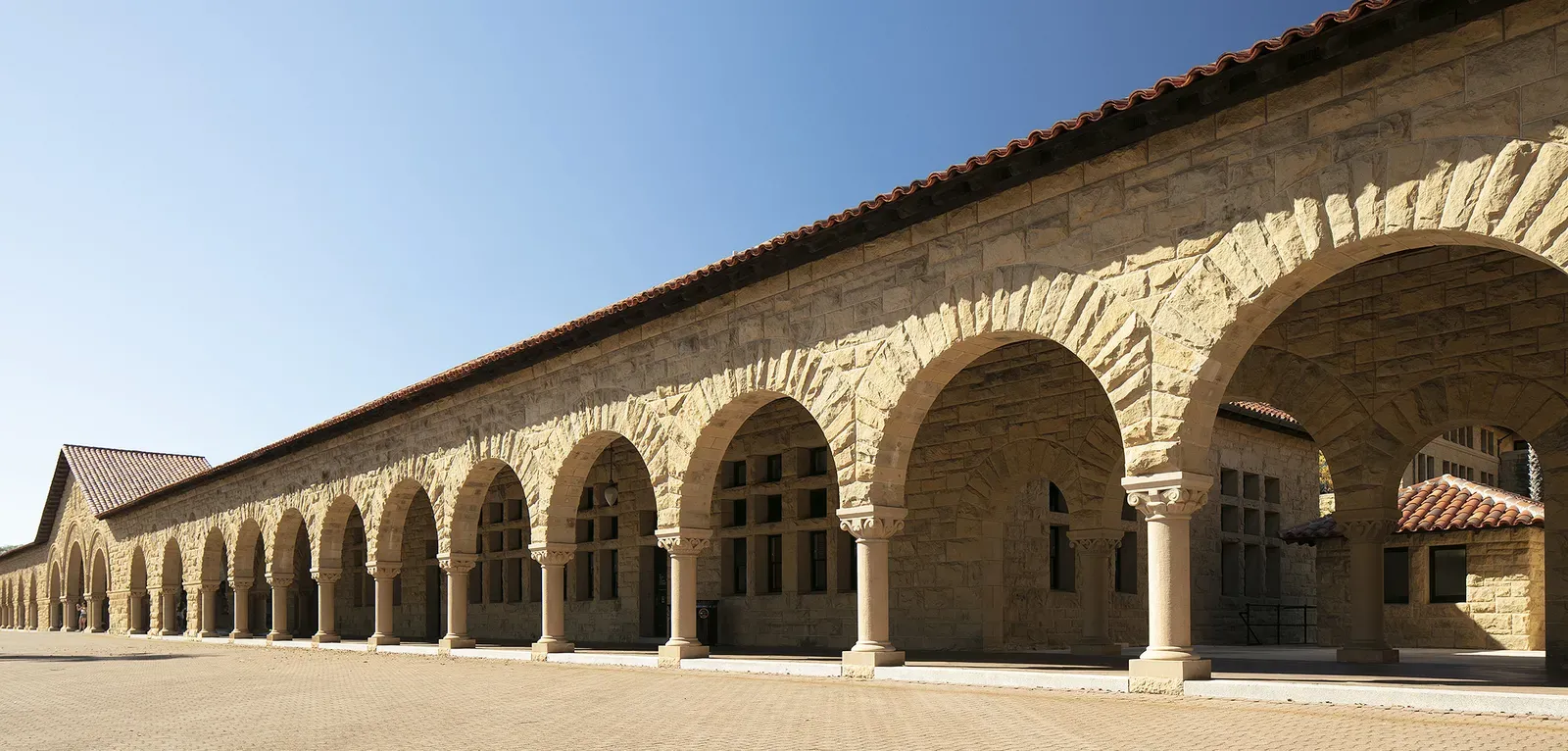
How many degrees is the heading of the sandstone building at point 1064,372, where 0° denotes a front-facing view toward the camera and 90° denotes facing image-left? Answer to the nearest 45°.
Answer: approximately 45°
